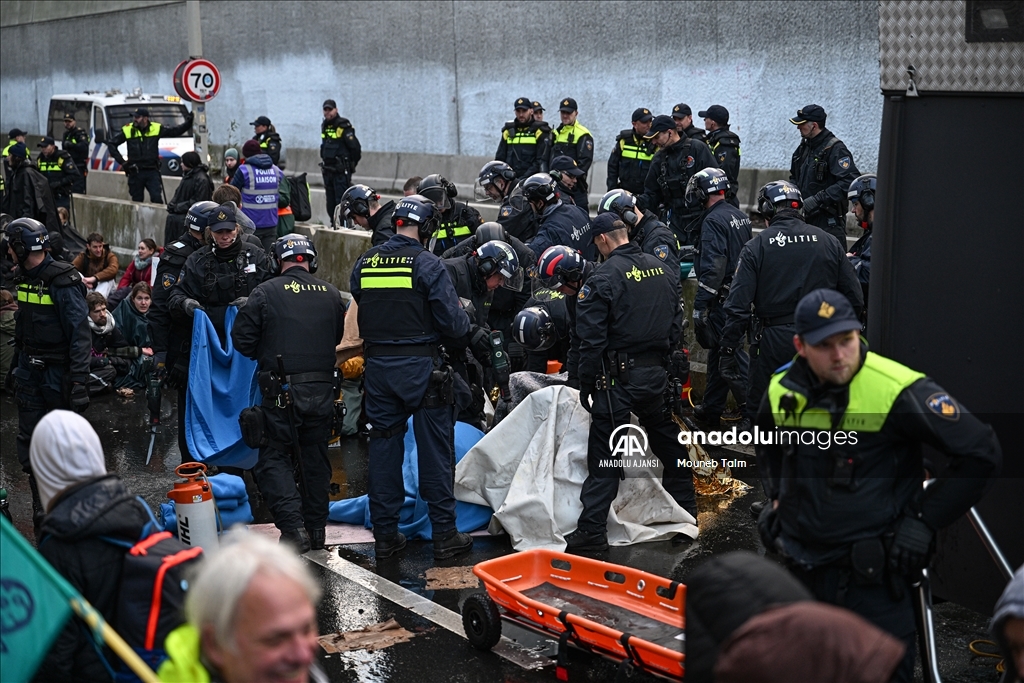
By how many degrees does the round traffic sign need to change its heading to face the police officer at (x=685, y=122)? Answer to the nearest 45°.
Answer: approximately 45° to its left

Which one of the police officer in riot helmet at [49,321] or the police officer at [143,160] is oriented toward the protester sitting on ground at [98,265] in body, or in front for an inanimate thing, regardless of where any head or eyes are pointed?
the police officer

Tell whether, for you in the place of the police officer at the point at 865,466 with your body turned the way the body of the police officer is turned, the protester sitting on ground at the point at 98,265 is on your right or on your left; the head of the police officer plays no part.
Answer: on your right

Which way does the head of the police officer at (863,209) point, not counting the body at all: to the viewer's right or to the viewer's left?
to the viewer's left

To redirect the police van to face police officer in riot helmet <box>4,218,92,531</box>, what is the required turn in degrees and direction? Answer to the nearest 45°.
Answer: approximately 45° to its right

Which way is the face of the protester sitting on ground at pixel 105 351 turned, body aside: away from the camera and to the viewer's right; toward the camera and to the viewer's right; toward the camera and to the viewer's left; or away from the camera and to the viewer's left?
toward the camera and to the viewer's right

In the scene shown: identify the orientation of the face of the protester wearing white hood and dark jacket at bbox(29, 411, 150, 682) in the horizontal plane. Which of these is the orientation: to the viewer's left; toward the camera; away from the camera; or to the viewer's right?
away from the camera

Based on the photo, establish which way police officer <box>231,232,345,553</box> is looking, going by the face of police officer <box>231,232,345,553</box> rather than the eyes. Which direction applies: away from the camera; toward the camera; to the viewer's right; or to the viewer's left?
away from the camera

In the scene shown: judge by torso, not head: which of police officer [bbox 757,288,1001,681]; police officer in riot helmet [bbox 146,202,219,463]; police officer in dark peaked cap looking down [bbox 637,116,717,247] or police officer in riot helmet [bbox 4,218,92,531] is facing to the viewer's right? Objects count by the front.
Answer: police officer in riot helmet [bbox 146,202,219,463]

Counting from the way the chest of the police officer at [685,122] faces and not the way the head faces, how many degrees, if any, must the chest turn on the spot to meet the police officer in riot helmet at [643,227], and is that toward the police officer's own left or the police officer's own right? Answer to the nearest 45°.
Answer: approximately 45° to the police officer's own left

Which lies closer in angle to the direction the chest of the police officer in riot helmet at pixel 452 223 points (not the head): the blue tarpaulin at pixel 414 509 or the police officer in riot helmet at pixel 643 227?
the blue tarpaulin

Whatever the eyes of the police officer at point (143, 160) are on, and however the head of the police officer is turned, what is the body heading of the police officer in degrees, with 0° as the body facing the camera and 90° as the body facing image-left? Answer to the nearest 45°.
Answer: approximately 0°
